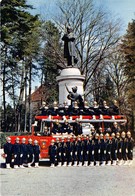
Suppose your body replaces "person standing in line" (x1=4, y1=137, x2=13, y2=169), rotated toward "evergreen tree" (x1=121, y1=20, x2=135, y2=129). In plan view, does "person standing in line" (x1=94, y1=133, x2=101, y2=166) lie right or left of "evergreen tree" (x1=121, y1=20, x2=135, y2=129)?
right

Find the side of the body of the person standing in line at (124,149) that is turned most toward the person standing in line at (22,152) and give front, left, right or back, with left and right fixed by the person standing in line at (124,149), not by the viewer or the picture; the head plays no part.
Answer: right

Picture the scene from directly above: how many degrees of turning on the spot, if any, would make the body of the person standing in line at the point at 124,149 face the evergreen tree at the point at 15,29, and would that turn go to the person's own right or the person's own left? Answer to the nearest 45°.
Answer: approximately 135° to the person's own right

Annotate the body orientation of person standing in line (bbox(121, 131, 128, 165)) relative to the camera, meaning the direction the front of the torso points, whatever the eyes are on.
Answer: toward the camera

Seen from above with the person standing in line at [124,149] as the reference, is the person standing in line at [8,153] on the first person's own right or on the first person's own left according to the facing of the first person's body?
on the first person's own right

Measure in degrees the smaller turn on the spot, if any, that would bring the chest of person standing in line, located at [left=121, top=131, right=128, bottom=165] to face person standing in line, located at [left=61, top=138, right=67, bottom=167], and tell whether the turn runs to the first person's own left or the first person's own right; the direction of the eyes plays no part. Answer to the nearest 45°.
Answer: approximately 90° to the first person's own right

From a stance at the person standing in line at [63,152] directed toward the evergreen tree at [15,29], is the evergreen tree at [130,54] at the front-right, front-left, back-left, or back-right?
front-right

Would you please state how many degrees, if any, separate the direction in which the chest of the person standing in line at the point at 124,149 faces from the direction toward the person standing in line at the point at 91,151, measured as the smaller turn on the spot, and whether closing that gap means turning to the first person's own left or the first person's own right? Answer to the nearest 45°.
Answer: approximately 90° to the first person's own right

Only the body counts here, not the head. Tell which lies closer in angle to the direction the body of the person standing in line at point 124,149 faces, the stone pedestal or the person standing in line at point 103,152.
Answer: the person standing in line

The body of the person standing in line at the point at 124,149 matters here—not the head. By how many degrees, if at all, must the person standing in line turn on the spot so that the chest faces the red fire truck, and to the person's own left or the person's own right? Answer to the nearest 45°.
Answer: approximately 90° to the person's own right

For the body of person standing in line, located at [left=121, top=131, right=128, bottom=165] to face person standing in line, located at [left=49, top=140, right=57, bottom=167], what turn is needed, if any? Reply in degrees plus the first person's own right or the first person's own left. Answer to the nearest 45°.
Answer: approximately 90° to the first person's own right

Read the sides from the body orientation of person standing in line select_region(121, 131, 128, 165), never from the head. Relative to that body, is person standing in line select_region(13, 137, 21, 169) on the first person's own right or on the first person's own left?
on the first person's own right

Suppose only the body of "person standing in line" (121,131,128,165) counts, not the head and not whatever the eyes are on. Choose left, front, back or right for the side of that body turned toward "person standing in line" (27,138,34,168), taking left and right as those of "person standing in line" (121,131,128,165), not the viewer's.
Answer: right

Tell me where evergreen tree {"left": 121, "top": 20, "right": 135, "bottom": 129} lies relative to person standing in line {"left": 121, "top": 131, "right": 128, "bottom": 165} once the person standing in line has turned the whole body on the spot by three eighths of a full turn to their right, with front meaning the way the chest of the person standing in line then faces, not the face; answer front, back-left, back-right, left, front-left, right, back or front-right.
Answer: front-right
